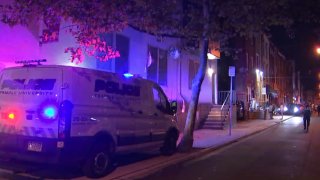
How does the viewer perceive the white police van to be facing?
facing away from the viewer and to the right of the viewer
